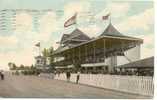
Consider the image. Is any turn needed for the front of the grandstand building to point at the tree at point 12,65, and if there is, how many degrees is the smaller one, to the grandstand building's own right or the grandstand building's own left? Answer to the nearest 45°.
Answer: approximately 45° to the grandstand building's own right

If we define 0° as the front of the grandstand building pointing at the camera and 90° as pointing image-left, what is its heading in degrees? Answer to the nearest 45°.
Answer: approximately 45°
